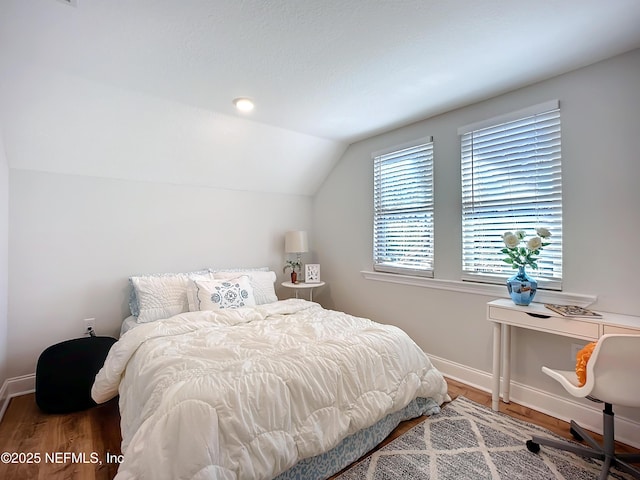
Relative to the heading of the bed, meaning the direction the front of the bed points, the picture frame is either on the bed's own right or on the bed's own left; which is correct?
on the bed's own left

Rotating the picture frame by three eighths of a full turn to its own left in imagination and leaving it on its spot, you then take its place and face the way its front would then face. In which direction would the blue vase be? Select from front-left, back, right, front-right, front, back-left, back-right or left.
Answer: right

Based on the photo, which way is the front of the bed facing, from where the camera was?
facing the viewer and to the right of the viewer

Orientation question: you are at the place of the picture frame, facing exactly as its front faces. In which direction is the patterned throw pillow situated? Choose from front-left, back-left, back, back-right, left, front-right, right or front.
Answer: front-right

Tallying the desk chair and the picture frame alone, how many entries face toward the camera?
1

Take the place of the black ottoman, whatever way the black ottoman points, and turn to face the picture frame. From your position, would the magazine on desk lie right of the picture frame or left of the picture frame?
right

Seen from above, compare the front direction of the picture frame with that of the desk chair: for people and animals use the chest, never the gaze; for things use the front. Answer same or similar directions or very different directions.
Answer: very different directions

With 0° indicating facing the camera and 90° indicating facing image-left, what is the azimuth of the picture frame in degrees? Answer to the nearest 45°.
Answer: approximately 0°
